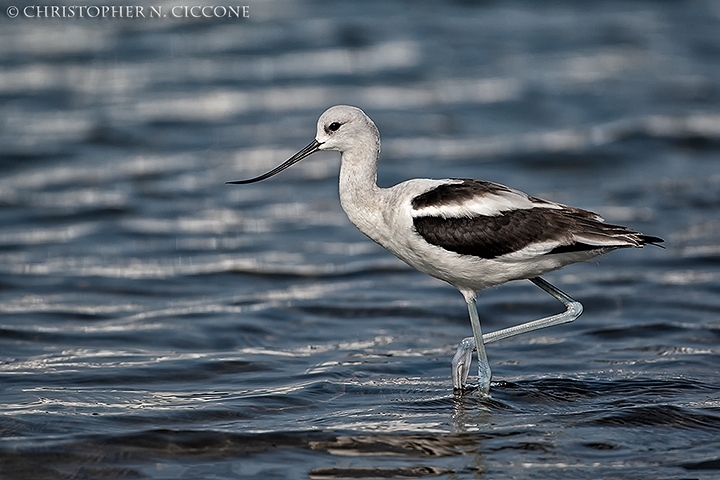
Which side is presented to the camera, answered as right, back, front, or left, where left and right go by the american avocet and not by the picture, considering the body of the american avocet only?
left
